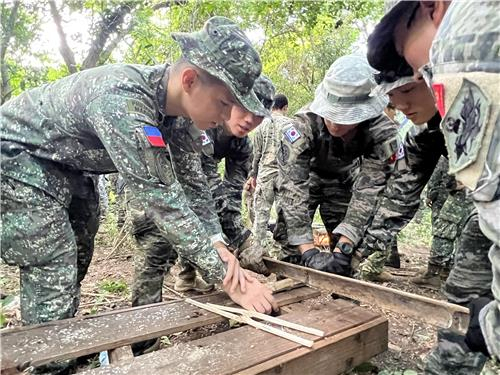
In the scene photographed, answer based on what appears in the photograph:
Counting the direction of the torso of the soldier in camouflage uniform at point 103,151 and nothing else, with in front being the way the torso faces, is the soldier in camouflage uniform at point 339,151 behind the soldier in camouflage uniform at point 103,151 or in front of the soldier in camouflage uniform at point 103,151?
in front

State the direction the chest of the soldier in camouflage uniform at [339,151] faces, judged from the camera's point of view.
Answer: toward the camera

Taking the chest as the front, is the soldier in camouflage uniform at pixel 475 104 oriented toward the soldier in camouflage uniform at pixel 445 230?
no

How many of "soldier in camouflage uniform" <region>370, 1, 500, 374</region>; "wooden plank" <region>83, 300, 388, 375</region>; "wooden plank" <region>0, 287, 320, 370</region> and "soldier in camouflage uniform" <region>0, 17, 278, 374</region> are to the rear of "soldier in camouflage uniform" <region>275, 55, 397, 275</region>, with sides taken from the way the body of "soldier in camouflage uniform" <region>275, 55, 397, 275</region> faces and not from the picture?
0

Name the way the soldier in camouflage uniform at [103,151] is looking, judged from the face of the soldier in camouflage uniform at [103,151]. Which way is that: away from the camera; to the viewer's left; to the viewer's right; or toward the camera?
to the viewer's right

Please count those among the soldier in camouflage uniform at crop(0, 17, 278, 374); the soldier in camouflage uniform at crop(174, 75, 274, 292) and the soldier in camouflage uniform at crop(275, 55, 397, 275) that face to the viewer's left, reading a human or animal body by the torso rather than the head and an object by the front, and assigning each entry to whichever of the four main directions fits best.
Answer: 0

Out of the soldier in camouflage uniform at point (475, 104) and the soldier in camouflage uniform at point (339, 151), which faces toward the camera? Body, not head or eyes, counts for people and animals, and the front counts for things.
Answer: the soldier in camouflage uniform at point (339, 151)

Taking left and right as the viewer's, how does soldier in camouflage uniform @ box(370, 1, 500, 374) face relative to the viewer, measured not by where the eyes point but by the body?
facing to the left of the viewer

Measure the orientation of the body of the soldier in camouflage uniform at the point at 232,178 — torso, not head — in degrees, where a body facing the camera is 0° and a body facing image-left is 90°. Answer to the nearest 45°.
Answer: approximately 315°

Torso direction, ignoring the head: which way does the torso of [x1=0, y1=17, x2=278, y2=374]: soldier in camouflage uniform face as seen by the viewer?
to the viewer's right

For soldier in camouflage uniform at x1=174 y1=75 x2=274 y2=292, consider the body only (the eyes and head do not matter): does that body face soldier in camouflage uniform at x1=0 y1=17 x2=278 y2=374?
no
